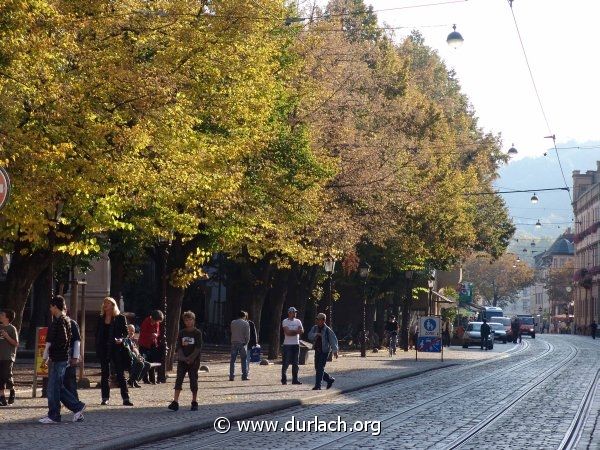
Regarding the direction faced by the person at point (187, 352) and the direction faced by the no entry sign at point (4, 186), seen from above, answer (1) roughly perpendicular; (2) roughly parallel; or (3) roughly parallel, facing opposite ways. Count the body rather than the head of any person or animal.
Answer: roughly parallel

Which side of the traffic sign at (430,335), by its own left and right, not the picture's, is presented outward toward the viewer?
front

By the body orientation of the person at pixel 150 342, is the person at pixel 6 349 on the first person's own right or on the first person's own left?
on the first person's own right

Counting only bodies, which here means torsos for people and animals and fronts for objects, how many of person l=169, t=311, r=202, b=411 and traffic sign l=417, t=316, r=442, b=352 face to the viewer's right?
0

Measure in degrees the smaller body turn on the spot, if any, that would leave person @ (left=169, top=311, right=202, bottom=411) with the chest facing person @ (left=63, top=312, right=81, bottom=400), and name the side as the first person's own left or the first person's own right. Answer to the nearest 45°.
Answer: approximately 45° to the first person's own right

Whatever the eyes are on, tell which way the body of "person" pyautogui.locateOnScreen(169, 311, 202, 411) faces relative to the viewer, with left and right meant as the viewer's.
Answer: facing the viewer

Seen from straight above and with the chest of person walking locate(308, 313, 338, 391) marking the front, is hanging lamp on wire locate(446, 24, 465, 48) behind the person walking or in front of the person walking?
behind

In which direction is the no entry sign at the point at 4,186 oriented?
toward the camera

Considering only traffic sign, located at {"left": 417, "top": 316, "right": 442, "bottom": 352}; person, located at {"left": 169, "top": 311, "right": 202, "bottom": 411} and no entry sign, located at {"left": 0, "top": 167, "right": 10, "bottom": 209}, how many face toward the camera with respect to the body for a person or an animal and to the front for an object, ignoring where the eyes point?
3
